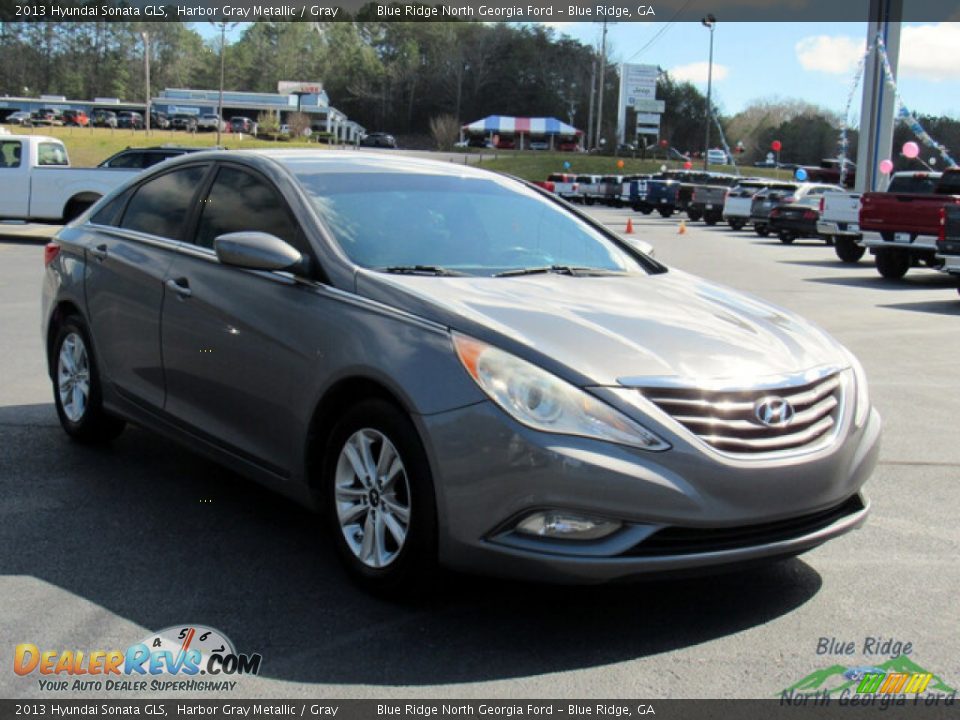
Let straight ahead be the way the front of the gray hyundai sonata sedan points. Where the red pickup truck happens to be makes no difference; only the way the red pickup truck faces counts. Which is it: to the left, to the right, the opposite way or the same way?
to the left

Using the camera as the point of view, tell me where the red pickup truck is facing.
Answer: facing away from the viewer and to the right of the viewer

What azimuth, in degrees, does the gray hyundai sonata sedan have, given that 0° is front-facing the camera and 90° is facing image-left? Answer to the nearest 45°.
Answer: approximately 315°

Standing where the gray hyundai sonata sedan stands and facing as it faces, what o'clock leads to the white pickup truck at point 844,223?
The white pickup truck is roughly at 8 o'clock from the gray hyundai sonata sedan.

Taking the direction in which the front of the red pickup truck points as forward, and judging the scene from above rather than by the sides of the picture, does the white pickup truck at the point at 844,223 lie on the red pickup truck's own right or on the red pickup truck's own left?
on the red pickup truck's own left

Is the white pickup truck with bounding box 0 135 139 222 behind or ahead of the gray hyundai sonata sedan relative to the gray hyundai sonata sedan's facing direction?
behind

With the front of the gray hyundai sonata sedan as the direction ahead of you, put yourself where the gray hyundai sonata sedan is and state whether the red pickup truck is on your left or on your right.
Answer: on your left
